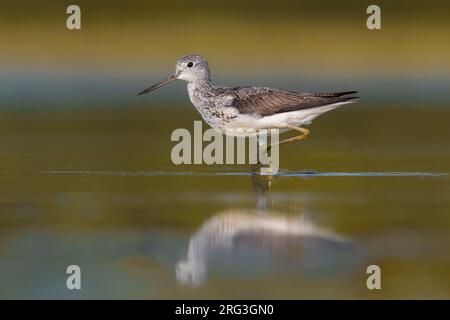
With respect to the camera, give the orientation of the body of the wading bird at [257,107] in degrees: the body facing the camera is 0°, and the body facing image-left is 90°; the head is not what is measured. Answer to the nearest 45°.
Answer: approximately 90°
